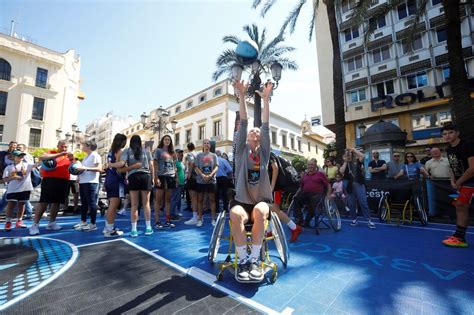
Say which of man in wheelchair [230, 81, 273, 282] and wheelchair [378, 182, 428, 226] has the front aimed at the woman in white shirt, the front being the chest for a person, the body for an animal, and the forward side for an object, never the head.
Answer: the wheelchair

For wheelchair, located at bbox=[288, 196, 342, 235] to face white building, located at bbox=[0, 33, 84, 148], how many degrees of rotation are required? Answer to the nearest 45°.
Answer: approximately 135° to its right

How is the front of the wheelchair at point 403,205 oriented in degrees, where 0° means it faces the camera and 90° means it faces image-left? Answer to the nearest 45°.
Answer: approximately 45°

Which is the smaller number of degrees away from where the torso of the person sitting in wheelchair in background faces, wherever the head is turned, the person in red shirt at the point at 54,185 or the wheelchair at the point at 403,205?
the person in red shirt

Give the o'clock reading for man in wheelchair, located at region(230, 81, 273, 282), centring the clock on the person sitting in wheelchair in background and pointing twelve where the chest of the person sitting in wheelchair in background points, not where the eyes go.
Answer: The man in wheelchair is roughly at 11 o'clock from the person sitting in wheelchair in background.

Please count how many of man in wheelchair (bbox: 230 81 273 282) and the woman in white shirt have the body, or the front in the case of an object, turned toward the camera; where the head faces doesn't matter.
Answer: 1

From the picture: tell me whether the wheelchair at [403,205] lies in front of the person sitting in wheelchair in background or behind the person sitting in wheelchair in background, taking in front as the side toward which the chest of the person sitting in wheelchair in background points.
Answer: behind

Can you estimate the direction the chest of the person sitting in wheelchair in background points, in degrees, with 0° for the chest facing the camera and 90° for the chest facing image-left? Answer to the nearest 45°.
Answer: approximately 45°

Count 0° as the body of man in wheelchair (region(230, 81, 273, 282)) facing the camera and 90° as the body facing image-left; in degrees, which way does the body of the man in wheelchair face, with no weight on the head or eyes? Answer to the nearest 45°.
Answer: approximately 0°
